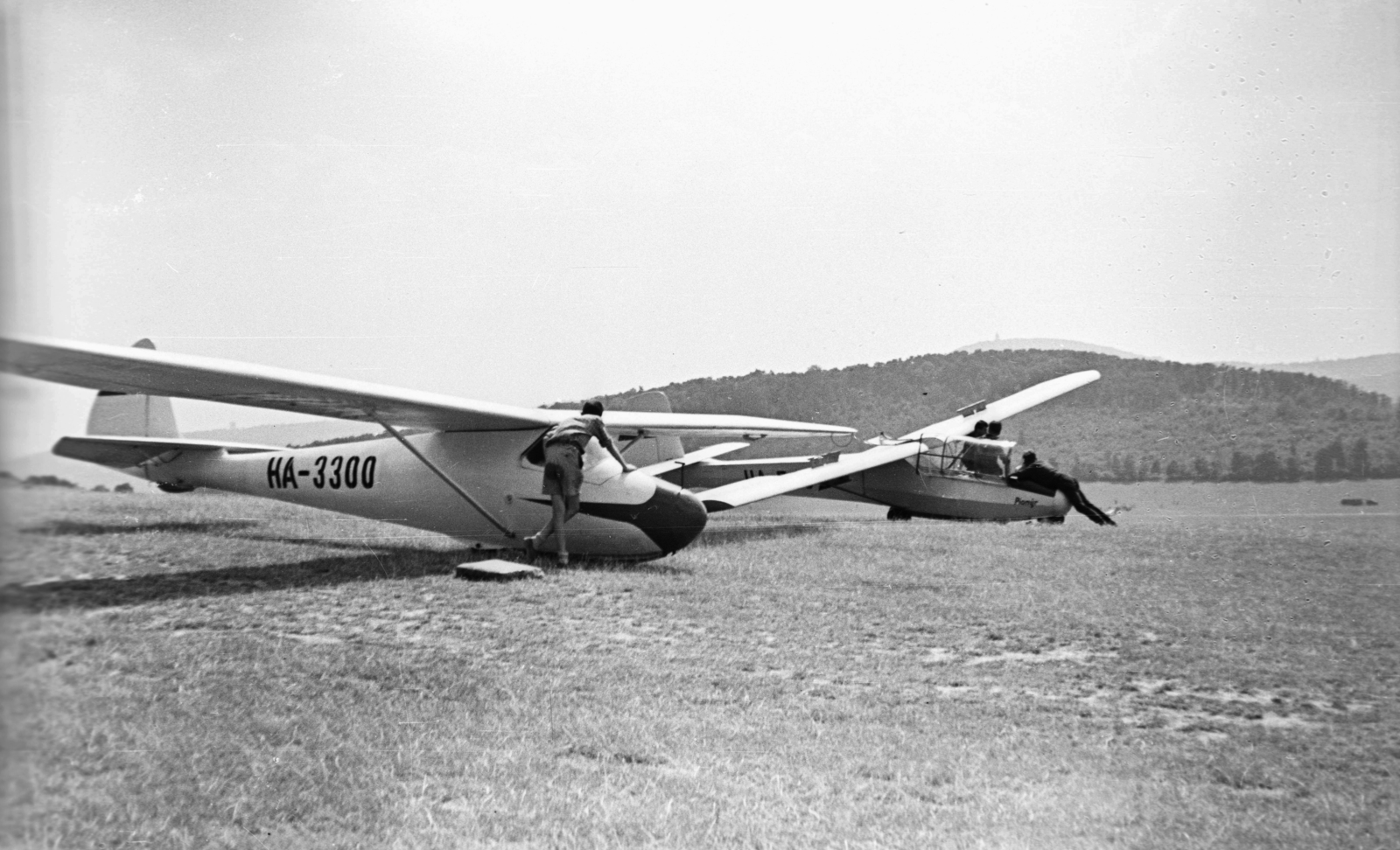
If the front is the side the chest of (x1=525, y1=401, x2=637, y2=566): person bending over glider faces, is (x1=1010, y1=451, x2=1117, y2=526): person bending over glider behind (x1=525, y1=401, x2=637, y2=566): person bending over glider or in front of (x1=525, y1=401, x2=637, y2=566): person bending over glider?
in front

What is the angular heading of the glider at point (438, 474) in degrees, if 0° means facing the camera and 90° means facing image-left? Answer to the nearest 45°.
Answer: approximately 315°

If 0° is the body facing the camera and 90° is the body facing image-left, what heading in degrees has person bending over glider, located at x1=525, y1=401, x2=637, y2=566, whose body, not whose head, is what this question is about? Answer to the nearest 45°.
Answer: approximately 225°

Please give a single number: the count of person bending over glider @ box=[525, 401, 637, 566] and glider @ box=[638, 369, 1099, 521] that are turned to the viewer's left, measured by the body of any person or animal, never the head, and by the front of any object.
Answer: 0

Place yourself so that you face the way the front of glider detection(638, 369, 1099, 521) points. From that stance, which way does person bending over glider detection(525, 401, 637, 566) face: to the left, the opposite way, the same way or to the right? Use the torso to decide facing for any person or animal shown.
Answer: to the left

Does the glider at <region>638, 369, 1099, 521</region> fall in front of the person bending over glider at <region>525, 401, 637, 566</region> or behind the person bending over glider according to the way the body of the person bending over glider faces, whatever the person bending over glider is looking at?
in front

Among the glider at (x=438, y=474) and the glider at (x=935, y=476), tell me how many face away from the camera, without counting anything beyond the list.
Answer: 0
